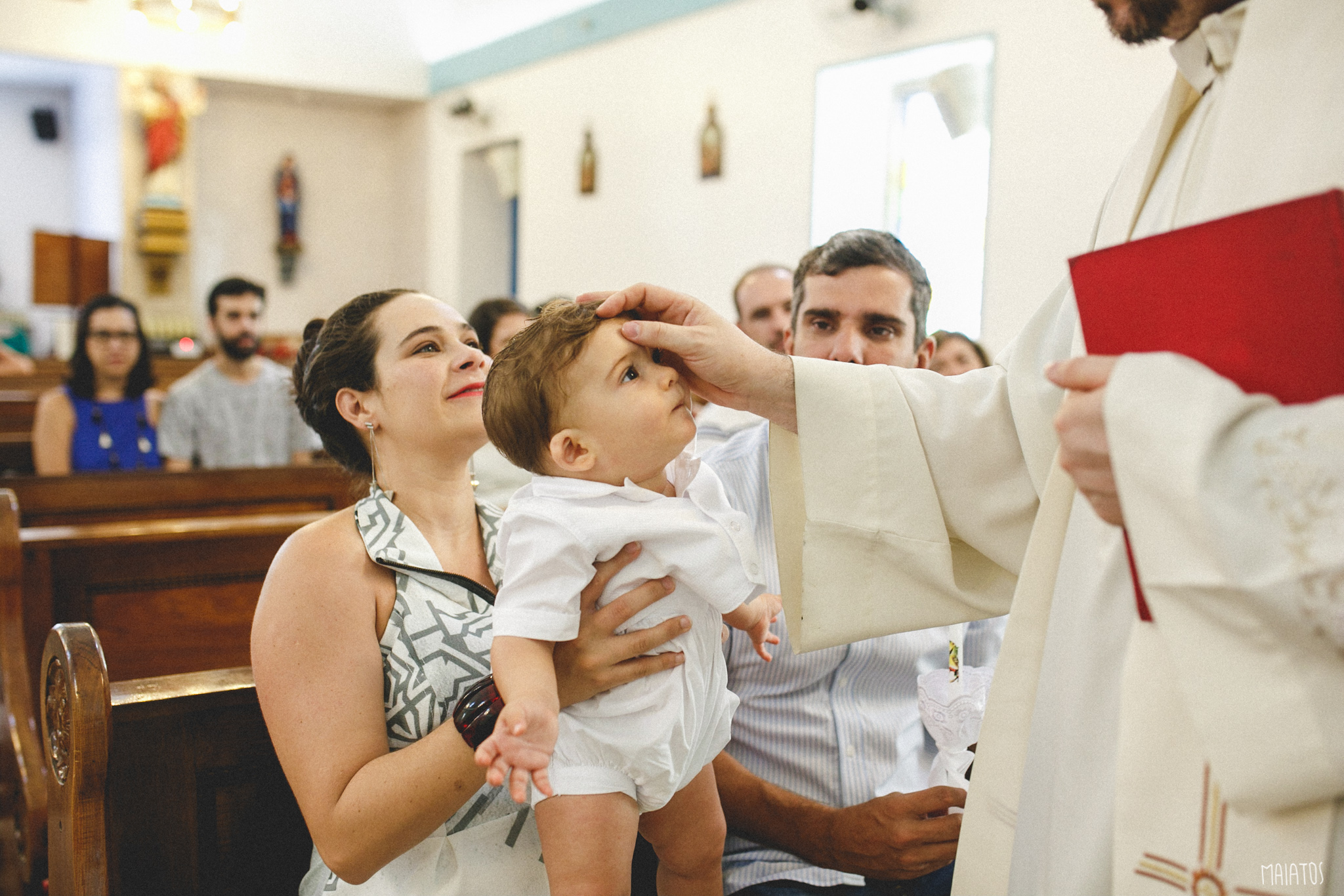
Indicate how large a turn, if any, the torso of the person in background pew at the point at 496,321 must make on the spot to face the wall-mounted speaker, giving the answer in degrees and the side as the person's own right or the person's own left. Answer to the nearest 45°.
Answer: approximately 180°

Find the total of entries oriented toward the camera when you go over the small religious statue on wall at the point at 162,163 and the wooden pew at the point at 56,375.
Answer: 2

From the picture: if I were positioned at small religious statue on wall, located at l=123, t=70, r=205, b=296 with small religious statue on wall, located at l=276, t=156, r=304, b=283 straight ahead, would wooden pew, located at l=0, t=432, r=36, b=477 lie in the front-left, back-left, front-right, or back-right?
back-right

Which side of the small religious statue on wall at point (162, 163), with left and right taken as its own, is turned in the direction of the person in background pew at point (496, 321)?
front

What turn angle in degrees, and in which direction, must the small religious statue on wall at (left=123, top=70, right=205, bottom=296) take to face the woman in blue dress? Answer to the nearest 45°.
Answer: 0° — it already faces them

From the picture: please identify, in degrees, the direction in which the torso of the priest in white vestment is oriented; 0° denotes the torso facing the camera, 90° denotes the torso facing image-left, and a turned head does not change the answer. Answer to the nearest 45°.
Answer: approximately 45°

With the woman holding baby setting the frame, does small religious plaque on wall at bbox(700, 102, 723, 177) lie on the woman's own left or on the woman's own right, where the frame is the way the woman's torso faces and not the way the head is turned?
on the woman's own left

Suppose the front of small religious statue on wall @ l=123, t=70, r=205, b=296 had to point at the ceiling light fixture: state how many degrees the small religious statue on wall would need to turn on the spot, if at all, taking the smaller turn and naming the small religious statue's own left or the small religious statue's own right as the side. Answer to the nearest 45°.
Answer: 0° — it already faces it

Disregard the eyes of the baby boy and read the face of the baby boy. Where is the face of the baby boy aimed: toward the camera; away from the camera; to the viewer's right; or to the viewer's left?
to the viewer's right
